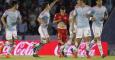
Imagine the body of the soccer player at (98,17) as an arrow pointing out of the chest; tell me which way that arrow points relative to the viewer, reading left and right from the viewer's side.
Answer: facing the viewer and to the left of the viewer

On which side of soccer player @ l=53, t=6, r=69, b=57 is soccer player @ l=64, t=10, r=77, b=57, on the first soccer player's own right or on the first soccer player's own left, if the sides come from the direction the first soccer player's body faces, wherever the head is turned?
on the first soccer player's own left

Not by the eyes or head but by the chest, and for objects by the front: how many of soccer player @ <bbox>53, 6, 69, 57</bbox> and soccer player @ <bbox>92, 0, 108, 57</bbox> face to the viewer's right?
0
